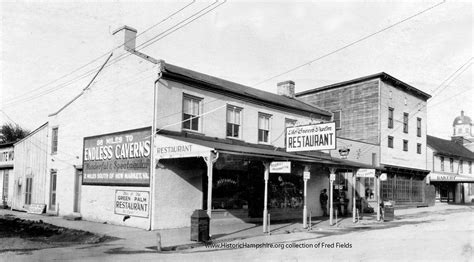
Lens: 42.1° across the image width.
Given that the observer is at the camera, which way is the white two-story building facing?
facing the viewer and to the right of the viewer

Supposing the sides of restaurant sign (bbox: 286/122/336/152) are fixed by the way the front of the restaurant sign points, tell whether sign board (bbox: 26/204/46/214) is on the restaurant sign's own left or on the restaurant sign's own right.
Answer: on the restaurant sign's own right

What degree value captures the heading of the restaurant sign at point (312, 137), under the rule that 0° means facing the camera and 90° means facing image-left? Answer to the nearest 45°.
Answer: approximately 45°

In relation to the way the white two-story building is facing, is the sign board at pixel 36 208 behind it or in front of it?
behind

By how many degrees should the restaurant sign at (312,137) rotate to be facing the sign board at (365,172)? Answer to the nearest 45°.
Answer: approximately 180°

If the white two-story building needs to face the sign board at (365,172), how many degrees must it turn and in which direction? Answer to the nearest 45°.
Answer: approximately 45° to its left

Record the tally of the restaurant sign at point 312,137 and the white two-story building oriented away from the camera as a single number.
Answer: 0

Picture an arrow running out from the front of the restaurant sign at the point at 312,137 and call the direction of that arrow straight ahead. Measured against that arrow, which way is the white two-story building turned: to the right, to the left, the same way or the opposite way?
to the left
